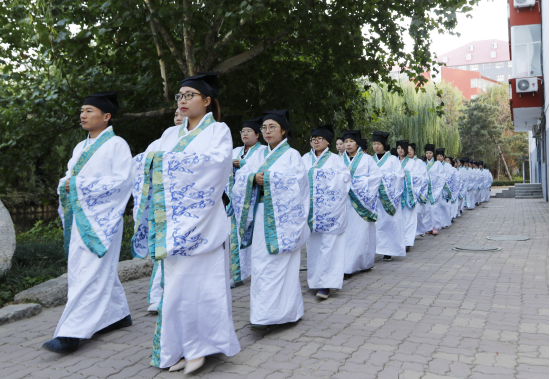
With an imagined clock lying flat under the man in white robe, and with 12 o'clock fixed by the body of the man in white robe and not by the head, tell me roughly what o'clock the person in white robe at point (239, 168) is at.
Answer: The person in white robe is roughly at 6 o'clock from the man in white robe.

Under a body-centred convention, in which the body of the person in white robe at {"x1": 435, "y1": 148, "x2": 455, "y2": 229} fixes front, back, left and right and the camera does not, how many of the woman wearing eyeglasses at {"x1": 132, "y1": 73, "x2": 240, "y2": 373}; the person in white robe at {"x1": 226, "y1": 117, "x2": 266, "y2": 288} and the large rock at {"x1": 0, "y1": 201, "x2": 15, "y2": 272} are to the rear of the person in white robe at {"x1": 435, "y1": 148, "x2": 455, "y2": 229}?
0

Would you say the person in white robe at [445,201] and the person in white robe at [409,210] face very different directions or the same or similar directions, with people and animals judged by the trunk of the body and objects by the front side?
same or similar directions

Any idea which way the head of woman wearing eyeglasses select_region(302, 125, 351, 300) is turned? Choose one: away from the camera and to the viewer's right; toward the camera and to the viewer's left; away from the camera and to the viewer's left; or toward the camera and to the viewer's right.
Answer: toward the camera and to the viewer's left

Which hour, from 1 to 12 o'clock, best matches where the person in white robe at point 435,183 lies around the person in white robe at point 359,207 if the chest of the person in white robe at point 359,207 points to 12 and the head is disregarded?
the person in white robe at point 435,183 is roughly at 5 o'clock from the person in white robe at point 359,207.

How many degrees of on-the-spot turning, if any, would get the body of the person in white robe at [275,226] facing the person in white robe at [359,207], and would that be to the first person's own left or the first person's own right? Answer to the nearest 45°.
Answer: approximately 180°

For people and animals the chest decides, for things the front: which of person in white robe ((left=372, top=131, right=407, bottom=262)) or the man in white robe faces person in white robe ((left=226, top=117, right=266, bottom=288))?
person in white robe ((left=372, top=131, right=407, bottom=262))

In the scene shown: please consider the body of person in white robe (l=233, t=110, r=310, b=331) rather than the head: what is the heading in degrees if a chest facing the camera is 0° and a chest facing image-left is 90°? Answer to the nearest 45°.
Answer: approximately 45°

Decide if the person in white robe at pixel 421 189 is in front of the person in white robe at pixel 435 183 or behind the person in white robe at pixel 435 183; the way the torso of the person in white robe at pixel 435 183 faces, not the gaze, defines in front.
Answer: in front

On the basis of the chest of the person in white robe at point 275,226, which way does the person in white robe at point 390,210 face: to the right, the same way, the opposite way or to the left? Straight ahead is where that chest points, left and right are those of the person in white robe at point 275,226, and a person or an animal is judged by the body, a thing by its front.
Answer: the same way

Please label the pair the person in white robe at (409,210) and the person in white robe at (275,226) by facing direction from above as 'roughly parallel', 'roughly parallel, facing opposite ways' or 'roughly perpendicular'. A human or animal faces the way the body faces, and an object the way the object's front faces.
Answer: roughly parallel

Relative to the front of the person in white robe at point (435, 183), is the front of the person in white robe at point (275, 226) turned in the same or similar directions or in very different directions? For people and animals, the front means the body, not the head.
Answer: same or similar directions

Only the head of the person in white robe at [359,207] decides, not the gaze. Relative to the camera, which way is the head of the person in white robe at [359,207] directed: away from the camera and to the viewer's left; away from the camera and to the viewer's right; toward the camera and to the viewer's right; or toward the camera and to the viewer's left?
toward the camera and to the viewer's left

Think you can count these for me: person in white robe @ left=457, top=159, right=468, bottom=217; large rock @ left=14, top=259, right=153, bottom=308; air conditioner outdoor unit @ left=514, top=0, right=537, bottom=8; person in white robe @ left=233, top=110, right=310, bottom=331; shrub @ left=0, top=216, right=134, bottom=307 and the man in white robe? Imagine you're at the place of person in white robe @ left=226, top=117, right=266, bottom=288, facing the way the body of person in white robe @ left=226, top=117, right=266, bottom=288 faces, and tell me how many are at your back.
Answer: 2

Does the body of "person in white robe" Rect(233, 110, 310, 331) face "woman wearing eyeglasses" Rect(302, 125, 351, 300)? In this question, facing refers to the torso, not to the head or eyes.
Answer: no

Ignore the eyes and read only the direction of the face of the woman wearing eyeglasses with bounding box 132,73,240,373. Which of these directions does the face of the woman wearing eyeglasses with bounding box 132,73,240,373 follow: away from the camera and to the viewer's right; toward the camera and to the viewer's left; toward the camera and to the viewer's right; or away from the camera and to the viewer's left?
toward the camera and to the viewer's left

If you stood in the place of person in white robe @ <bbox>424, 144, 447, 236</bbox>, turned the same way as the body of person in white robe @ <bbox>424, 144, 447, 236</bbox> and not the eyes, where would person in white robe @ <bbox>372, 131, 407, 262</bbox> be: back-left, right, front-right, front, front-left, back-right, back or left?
front-left

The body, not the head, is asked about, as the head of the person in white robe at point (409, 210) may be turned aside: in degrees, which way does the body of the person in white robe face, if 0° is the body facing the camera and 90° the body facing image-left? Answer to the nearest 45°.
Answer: approximately 45°

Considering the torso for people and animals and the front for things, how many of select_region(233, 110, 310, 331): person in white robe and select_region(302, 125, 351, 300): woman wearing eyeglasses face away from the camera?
0

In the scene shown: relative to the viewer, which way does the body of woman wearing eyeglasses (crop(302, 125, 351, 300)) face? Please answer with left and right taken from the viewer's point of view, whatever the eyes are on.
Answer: facing the viewer and to the left of the viewer
